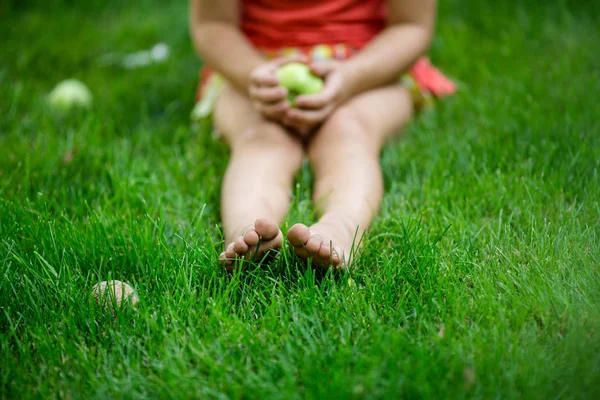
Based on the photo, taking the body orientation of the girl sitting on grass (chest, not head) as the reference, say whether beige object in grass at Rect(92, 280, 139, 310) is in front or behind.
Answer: in front

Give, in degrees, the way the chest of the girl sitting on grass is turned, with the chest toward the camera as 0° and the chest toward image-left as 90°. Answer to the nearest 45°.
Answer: approximately 0°

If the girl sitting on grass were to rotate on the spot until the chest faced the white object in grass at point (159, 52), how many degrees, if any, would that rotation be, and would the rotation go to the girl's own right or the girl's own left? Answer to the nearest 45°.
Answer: approximately 135° to the girl's own right

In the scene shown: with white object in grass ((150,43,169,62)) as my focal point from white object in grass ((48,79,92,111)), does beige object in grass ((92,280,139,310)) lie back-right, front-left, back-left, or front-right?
back-right

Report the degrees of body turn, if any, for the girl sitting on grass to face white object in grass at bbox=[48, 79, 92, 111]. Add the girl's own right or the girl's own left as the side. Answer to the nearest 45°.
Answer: approximately 135° to the girl's own right
